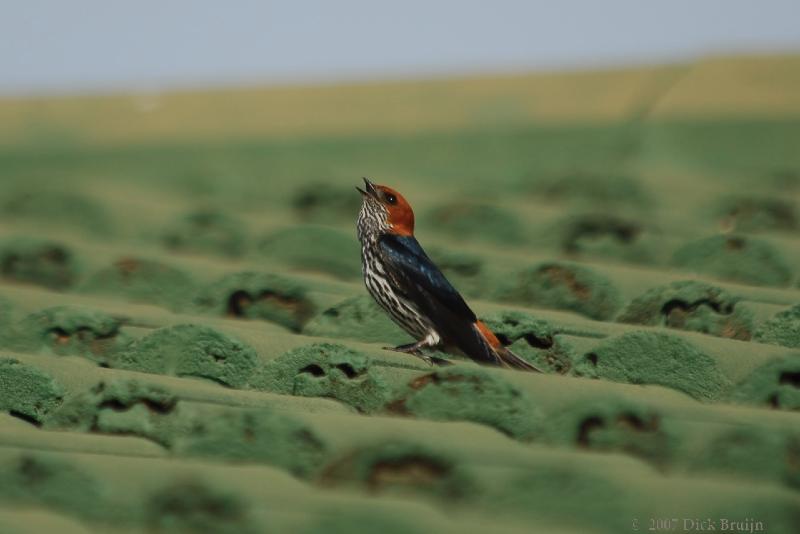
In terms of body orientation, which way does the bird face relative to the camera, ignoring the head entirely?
to the viewer's left
